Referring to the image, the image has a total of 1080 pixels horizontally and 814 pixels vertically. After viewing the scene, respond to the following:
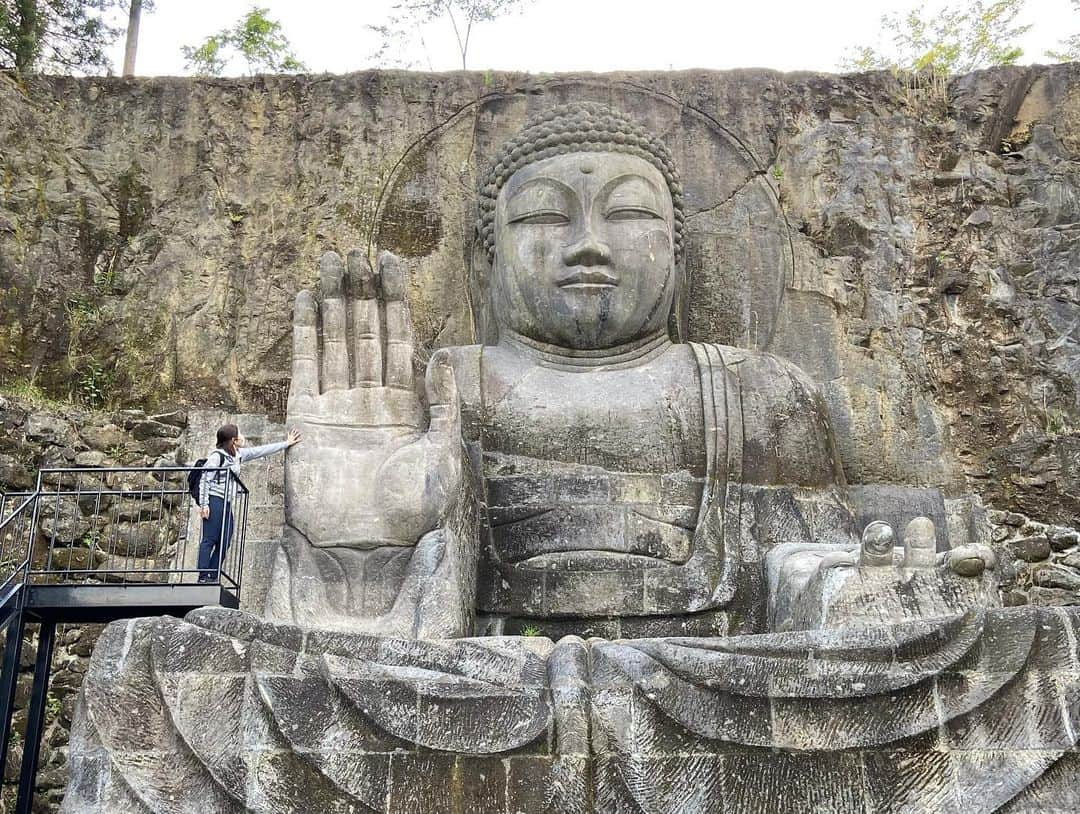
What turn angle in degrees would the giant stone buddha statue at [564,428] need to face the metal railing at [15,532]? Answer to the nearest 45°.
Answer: approximately 90° to its right

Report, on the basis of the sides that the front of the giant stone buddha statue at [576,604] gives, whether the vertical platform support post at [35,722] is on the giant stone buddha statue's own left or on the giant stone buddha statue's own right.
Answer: on the giant stone buddha statue's own right

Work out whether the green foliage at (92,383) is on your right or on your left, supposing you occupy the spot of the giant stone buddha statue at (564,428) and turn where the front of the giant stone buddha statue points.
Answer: on your right

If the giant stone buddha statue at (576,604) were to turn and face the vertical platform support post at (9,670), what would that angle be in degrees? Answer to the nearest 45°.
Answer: approximately 90° to its right

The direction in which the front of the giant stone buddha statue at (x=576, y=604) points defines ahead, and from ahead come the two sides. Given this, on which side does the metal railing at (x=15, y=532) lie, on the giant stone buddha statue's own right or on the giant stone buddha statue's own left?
on the giant stone buddha statue's own right

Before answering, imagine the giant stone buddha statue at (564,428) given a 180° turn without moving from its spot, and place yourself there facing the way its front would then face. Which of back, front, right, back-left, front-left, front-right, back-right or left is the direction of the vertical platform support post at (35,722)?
left

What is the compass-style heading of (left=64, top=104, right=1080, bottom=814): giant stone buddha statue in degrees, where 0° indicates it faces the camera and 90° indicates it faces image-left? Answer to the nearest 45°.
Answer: approximately 0°
